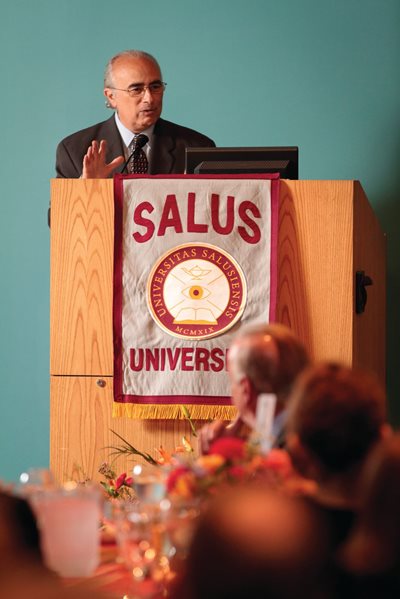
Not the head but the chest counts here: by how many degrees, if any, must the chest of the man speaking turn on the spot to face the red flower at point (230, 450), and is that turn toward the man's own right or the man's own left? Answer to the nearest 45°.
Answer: approximately 45° to the man's own right

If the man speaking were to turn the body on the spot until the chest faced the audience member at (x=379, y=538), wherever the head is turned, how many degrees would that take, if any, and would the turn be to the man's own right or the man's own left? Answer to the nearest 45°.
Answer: approximately 45° to the man's own right

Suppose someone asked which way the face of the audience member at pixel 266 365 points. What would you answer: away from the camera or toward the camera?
away from the camera

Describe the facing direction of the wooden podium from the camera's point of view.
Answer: facing the viewer

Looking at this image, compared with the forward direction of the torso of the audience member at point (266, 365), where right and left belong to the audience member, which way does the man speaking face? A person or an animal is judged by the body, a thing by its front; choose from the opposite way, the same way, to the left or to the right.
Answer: the opposite way

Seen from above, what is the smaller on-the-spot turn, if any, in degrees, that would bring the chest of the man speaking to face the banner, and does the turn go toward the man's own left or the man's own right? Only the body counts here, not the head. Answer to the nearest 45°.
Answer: approximately 45° to the man's own right

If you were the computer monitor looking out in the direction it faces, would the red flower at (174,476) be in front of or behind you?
behind

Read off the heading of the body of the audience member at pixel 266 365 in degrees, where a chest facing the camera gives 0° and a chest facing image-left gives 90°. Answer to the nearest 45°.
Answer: approximately 135°

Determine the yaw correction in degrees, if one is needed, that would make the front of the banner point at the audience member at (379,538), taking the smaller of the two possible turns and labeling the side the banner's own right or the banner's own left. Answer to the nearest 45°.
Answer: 0° — it already faces them

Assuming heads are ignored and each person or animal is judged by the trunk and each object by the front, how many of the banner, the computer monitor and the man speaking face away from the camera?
1

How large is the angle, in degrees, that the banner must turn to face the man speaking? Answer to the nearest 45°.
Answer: approximately 180°

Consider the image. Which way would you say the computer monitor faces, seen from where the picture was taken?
facing away from the viewer

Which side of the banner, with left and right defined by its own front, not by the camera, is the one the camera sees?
front

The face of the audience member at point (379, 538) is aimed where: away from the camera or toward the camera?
away from the camera
